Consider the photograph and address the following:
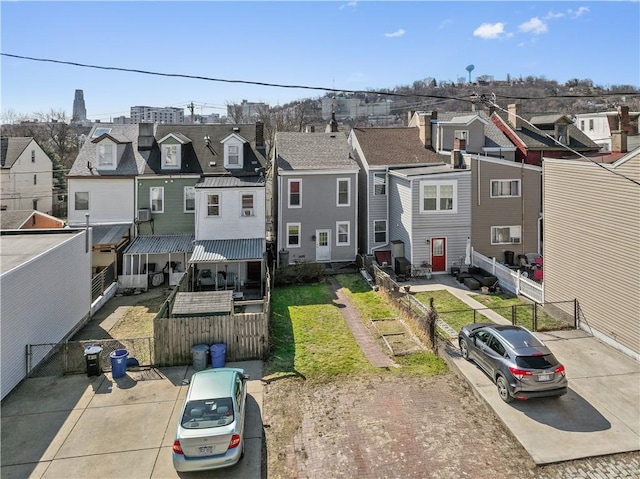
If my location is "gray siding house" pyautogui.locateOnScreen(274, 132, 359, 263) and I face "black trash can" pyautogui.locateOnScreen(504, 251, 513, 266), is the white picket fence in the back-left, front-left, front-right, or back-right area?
front-right

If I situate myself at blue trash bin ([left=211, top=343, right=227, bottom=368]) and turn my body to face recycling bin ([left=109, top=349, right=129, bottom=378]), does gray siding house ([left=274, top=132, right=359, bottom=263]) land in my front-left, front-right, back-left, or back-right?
back-right

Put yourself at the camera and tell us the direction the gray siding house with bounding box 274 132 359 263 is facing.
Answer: facing the viewer

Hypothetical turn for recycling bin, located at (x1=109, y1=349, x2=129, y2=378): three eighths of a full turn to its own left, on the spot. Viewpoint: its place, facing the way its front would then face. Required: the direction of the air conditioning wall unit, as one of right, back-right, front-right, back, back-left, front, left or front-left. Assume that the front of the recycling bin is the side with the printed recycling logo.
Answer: front-left
